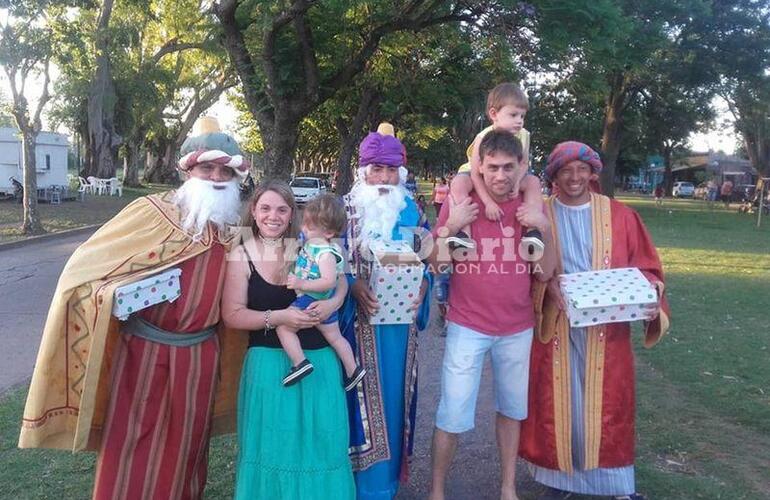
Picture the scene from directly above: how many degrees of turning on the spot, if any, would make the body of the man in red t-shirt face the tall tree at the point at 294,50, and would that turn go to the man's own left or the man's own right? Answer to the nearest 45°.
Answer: approximately 180°

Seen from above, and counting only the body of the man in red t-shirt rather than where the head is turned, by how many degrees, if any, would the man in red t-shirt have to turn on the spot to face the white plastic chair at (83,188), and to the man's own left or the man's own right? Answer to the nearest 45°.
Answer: approximately 135° to the man's own right

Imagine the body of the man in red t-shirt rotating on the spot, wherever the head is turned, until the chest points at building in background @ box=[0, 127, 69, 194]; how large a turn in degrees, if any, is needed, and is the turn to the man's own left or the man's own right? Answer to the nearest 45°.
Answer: approximately 135° to the man's own right

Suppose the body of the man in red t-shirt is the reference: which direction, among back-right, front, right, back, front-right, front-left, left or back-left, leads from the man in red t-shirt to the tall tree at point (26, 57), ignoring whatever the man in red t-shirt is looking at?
back-right

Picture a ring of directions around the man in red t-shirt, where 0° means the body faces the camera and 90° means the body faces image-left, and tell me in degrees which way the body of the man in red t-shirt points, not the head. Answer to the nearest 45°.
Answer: approximately 0°

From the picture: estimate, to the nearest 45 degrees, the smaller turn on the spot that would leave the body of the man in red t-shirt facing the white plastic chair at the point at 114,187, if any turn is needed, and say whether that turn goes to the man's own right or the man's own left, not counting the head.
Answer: approximately 135° to the man's own right

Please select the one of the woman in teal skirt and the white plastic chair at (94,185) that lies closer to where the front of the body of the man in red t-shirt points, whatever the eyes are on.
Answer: the woman in teal skirt

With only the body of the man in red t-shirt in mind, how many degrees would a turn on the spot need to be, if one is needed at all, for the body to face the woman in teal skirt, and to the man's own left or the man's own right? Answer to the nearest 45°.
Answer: approximately 45° to the man's own right
